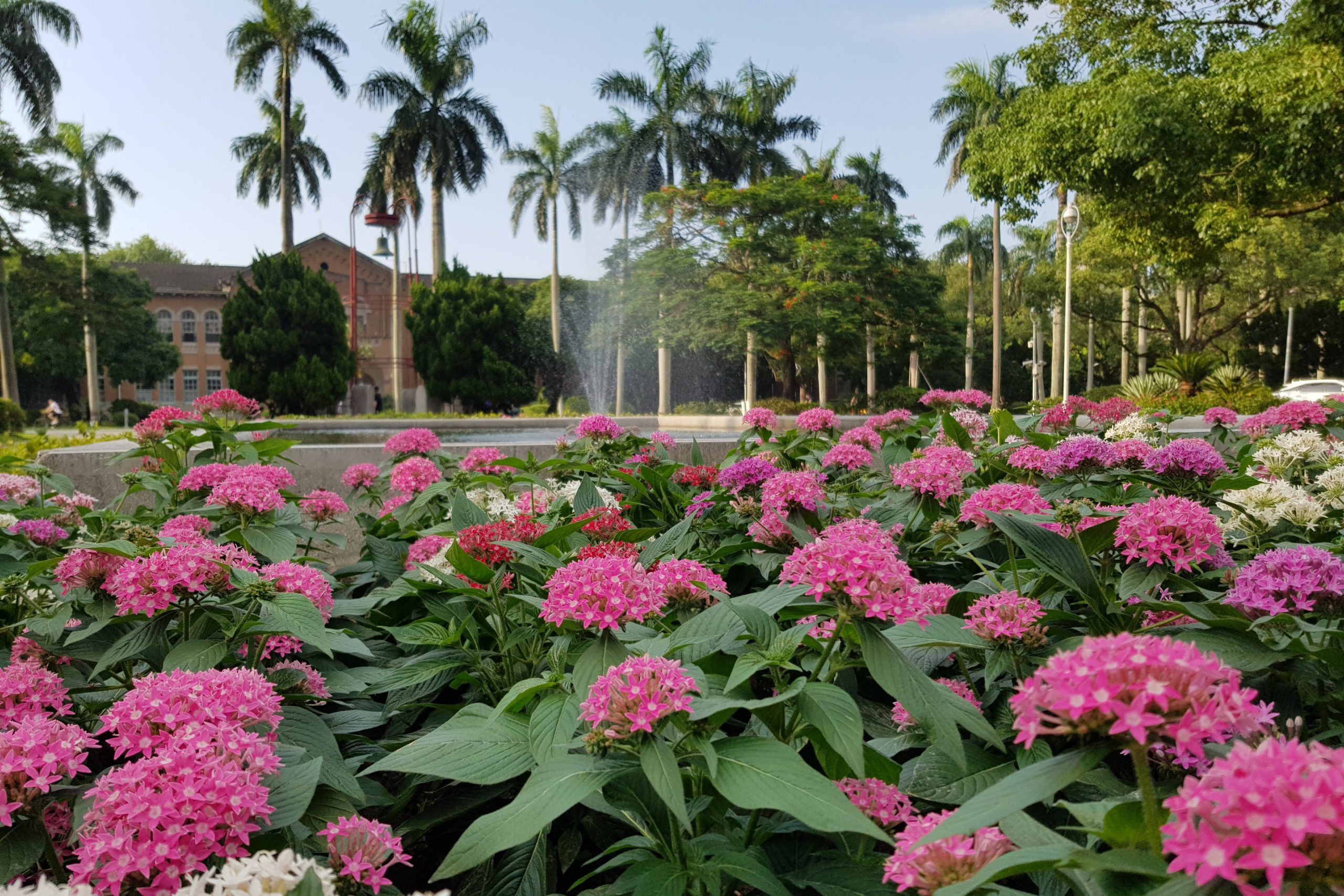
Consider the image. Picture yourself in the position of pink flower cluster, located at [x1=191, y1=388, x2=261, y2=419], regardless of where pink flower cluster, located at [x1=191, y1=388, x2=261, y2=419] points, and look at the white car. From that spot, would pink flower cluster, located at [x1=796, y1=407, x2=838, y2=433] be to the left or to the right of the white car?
right

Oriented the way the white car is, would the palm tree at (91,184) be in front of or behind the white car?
in front

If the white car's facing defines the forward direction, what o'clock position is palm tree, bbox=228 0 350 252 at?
The palm tree is roughly at 11 o'clock from the white car.

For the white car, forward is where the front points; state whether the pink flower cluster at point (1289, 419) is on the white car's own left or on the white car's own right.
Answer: on the white car's own left

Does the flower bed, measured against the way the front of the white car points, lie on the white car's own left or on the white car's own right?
on the white car's own left

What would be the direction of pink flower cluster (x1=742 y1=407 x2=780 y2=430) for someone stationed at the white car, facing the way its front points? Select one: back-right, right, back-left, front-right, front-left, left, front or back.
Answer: left

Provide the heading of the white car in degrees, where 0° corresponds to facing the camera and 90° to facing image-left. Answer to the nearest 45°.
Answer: approximately 90°

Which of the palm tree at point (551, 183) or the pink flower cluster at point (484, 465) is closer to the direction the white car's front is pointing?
the palm tree
